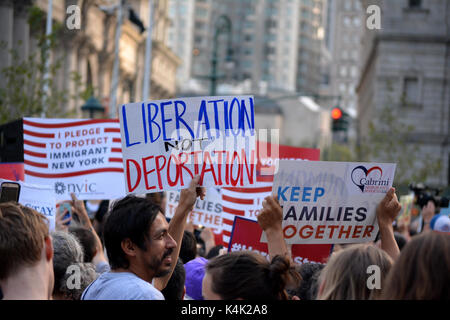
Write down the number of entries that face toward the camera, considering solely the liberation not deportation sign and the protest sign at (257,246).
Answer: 2

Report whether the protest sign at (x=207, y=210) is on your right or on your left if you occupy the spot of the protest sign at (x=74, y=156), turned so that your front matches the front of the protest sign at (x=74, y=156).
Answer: on your left

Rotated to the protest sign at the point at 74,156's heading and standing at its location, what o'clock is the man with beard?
The man with beard is roughly at 12 o'clock from the protest sign.

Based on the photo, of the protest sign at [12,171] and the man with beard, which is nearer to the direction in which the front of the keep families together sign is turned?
the man with beard

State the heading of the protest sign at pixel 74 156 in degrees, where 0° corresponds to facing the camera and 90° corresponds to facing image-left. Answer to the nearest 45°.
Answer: approximately 0°

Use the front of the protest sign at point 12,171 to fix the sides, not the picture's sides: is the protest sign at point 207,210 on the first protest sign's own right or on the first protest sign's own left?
on the first protest sign's own left

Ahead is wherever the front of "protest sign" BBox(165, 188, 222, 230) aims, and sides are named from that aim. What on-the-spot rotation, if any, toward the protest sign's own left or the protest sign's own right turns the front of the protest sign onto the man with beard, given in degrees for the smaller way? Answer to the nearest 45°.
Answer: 0° — it already faces them

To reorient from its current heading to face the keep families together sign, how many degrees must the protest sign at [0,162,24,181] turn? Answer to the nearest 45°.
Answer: approximately 45° to its left

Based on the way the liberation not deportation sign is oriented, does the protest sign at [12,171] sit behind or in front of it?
behind

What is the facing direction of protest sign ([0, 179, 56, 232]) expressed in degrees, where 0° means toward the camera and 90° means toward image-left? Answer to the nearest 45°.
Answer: approximately 0°

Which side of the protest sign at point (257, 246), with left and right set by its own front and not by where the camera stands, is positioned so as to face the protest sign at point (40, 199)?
right
